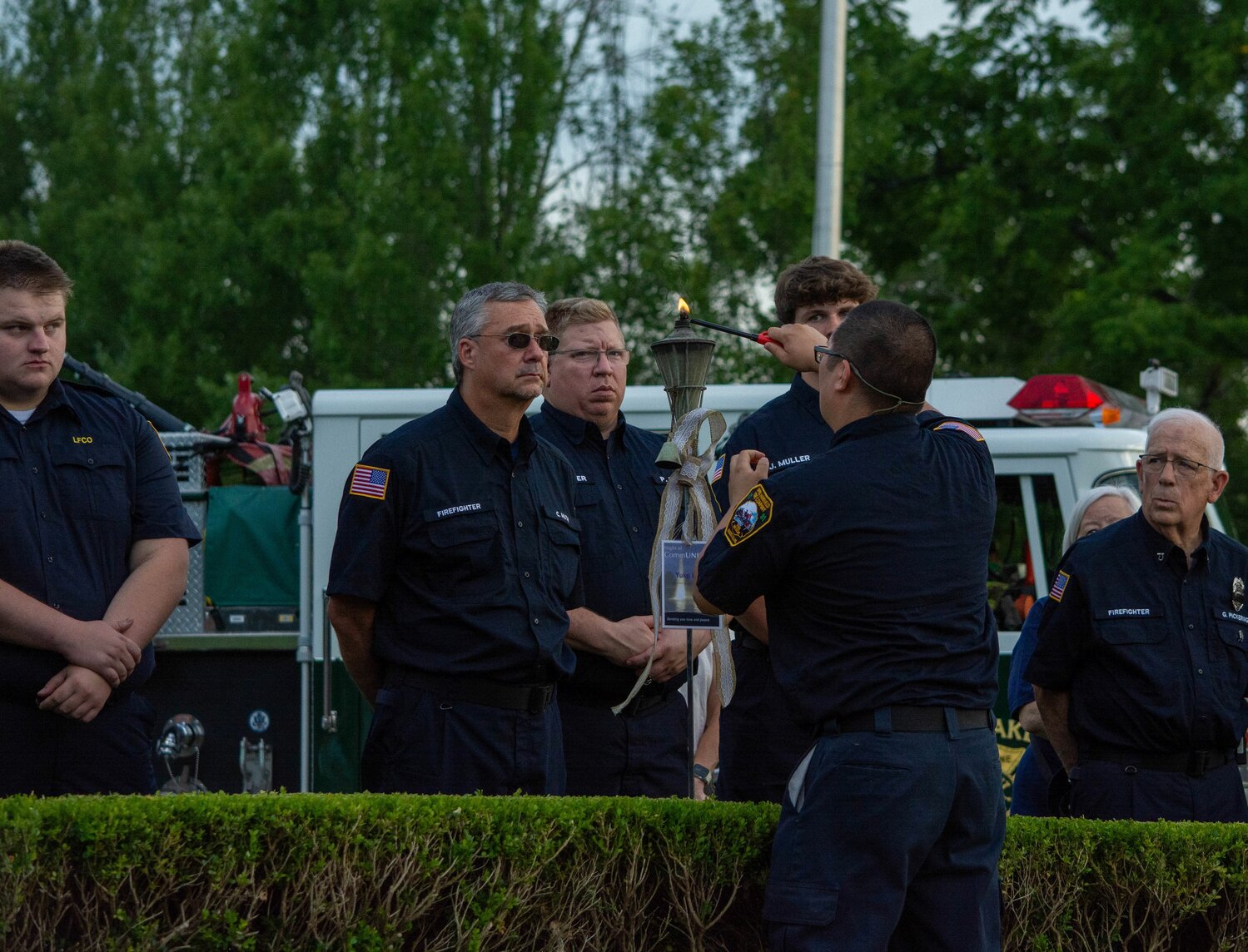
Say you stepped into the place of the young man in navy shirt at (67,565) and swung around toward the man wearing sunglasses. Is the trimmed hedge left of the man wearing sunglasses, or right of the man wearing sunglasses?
right

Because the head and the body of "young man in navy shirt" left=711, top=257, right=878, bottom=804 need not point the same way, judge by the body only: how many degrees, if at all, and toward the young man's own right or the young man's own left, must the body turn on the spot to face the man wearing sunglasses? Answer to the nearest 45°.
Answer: approximately 135° to the young man's own right

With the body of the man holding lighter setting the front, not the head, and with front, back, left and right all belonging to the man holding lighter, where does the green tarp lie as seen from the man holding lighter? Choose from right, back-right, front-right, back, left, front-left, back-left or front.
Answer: front

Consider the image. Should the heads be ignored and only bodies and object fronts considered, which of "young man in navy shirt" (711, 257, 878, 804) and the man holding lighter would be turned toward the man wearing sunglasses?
the man holding lighter

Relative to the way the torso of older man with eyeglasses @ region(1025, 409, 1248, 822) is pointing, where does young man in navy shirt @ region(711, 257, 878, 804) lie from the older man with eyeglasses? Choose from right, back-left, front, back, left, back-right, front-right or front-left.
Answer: right

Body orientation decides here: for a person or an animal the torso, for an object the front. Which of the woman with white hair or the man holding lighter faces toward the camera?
the woman with white hair

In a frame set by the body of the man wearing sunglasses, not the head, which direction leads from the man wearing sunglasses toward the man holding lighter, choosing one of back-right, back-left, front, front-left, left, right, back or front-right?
front

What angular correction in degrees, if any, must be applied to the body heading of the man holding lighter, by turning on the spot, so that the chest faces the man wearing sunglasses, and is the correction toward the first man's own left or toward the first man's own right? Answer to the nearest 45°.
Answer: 0° — they already face them

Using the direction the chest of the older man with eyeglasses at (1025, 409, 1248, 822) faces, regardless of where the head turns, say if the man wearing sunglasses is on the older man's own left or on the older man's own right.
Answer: on the older man's own right

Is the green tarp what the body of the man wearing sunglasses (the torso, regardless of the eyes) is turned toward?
no

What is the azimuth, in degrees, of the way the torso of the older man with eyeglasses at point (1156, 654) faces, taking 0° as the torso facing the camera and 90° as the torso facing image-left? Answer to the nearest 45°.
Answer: approximately 315°

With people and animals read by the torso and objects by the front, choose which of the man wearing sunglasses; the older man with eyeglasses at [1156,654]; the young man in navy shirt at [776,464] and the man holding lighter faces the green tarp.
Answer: the man holding lighter

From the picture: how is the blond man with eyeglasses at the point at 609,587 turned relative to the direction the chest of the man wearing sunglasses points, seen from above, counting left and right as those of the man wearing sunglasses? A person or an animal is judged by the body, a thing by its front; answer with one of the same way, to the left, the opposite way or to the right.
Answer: the same way

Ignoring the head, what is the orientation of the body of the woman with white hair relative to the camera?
toward the camera

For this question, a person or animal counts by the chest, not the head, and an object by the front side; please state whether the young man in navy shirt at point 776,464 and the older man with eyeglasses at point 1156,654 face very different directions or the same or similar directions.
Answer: same or similar directions

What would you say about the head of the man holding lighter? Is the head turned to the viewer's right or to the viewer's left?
to the viewer's left

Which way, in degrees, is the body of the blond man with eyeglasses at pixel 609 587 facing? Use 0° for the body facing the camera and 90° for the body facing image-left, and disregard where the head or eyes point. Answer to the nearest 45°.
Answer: approximately 315°

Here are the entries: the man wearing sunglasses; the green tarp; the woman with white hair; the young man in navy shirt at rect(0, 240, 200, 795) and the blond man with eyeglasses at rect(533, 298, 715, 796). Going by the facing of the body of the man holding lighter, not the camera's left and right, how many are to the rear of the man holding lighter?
0

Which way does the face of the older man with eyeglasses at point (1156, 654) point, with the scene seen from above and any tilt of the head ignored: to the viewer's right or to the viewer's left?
to the viewer's left
